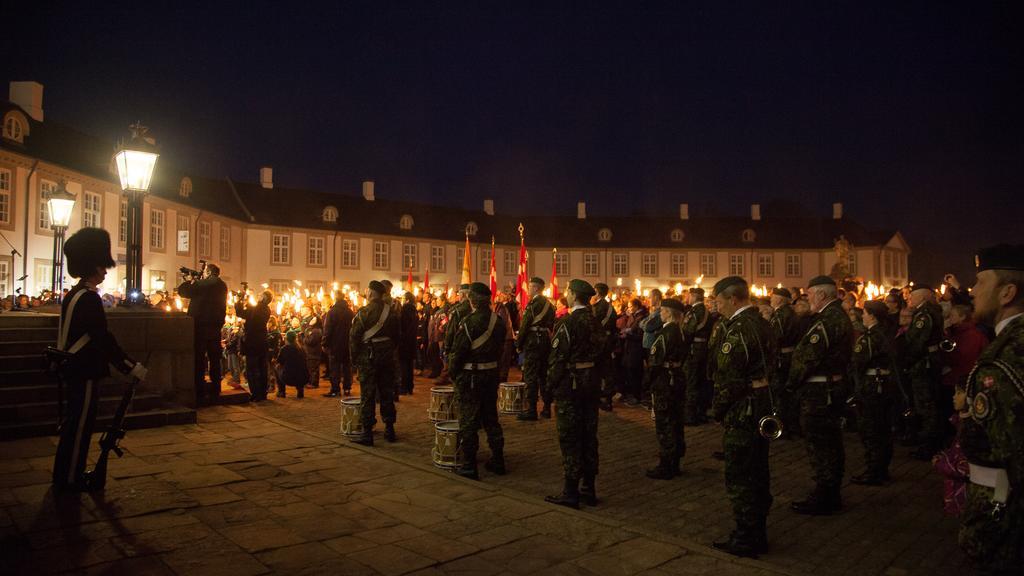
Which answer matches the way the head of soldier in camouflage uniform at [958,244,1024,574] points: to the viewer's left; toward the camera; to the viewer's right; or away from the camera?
to the viewer's left

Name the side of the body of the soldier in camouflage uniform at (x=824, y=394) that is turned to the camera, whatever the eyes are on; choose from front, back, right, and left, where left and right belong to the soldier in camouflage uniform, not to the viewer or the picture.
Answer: left

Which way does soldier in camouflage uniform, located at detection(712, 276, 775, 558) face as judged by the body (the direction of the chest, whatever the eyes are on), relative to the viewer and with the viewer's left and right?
facing to the left of the viewer

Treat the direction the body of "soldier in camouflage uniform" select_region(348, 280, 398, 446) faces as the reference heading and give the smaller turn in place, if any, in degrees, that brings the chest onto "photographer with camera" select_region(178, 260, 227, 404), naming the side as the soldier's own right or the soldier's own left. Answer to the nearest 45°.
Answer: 0° — they already face them

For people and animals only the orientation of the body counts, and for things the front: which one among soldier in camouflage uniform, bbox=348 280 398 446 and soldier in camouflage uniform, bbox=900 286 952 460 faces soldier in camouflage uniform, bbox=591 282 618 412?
soldier in camouflage uniform, bbox=900 286 952 460

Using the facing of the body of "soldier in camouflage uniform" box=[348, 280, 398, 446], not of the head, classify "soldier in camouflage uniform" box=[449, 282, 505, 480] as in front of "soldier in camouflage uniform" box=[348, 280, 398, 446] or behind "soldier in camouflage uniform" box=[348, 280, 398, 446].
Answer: behind

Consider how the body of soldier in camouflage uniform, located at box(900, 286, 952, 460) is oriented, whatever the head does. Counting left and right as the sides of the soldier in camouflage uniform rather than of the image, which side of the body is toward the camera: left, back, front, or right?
left

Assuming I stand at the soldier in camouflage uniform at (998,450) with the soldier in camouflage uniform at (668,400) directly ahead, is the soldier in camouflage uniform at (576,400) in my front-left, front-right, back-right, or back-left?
front-left

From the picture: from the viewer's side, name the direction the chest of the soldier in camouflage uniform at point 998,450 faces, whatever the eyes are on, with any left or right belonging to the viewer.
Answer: facing to the left of the viewer

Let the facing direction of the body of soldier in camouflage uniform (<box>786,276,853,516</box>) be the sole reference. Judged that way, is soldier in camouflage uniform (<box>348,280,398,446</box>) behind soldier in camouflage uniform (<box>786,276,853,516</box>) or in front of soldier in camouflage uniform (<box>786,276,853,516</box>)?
in front

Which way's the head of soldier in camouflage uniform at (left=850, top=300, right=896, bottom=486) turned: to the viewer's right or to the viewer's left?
to the viewer's left

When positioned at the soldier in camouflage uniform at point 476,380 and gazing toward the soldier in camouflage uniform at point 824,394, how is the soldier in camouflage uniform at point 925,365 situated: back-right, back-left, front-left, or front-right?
front-left

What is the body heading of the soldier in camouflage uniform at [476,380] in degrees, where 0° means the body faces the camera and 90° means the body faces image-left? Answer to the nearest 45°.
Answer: approximately 135°

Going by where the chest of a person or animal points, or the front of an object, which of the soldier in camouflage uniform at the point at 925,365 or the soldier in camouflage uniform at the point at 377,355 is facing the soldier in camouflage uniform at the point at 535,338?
the soldier in camouflage uniform at the point at 925,365
